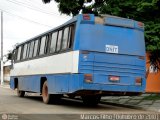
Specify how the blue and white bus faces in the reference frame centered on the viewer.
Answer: facing away from the viewer and to the left of the viewer

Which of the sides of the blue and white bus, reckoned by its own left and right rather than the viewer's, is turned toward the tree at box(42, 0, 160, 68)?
right
